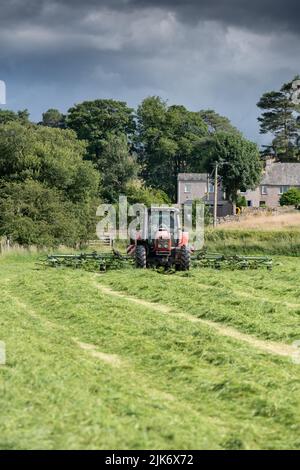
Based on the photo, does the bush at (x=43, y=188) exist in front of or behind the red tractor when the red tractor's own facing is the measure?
behind

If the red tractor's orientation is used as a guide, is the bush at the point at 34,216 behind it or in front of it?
behind

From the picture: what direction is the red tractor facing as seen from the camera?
toward the camera
